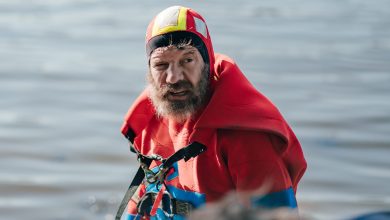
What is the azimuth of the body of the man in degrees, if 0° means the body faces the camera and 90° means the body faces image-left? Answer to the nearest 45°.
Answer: approximately 45°
